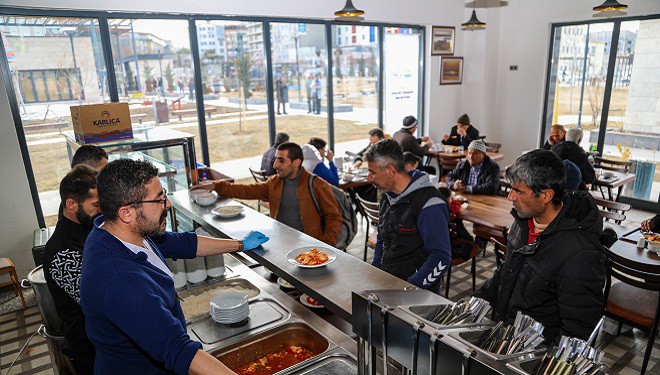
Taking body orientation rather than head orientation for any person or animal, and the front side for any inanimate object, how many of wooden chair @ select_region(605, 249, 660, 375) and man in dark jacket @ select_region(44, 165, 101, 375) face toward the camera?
0

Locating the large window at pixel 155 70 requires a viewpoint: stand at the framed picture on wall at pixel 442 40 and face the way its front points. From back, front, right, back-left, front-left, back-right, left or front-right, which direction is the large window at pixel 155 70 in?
front-right

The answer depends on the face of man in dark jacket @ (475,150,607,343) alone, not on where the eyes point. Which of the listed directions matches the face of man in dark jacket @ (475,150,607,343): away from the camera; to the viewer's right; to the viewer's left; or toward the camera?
to the viewer's left

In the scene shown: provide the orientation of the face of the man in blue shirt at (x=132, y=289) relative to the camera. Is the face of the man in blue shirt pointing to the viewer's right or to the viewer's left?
to the viewer's right

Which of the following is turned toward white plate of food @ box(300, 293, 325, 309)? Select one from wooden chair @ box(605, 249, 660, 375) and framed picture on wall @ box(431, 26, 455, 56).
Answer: the framed picture on wall

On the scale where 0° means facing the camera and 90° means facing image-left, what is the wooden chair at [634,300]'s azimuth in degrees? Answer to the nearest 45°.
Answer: approximately 225°

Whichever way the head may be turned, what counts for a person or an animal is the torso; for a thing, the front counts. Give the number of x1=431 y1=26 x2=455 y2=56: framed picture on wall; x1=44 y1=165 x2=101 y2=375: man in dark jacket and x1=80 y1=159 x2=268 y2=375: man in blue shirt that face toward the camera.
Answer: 1

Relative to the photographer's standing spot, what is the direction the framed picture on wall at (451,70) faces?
facing the viewer

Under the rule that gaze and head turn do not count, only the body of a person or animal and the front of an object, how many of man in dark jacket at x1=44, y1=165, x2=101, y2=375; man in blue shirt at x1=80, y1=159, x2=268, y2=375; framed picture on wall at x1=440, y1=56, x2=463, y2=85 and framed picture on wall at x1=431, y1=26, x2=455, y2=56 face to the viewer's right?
2

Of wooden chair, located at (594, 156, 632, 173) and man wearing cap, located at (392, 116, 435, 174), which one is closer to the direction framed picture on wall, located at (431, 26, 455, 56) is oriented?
the man wearing cap

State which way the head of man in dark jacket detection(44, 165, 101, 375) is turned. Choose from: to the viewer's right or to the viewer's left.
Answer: to the viewer's right

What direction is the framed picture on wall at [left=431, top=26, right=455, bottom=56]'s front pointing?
toward the camera

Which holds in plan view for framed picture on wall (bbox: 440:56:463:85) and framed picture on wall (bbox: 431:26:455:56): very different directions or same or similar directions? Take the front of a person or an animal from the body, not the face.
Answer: same or similar directions

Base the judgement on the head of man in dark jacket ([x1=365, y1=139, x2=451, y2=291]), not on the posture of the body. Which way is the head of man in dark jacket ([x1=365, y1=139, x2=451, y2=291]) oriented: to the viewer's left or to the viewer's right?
to the viewer's left

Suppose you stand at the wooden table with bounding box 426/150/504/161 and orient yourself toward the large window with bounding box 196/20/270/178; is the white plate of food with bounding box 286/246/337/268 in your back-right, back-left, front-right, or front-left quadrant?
front-left

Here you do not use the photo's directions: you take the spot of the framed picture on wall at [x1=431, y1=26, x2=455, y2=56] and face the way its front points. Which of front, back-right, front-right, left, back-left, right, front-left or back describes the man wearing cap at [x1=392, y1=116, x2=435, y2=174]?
front

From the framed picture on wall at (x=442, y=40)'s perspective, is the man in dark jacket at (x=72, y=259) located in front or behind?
in front

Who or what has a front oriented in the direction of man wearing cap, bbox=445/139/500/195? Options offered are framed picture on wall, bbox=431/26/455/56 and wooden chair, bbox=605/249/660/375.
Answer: the framed picture on wall

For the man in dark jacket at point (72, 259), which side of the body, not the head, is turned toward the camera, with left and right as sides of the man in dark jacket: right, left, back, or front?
right

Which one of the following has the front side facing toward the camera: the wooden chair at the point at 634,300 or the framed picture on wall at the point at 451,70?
the framed picture on wall
